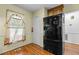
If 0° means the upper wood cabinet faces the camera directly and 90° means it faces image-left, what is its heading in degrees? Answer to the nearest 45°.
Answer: approximately 45°

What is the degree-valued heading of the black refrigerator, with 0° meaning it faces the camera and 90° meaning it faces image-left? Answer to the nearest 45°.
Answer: approximately 45°

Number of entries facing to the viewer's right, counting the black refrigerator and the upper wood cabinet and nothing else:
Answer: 0
